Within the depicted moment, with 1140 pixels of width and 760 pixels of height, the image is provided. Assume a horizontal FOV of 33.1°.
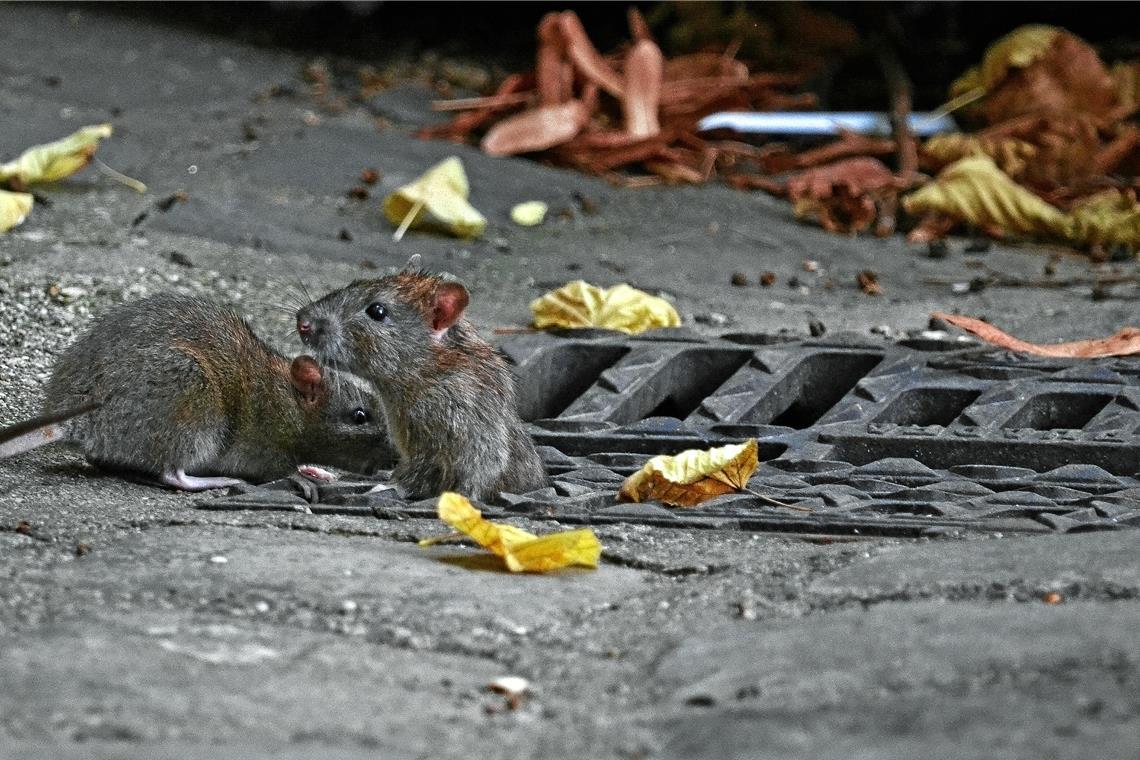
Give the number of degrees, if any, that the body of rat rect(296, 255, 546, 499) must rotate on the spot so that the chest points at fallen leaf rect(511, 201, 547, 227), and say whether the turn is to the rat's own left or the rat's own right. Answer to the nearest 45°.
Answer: approximately 90° to the rat's own right

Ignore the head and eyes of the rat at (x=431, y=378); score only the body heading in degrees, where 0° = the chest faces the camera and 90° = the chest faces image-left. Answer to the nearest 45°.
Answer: approximately 90°

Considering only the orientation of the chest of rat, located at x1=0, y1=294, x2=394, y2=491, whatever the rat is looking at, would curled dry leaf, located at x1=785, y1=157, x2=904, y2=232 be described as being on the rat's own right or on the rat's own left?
on the rat's own left

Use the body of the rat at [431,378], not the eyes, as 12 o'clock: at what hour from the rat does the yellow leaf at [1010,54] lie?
The yellow leaf is roughly at 4 o'clock from the rat.

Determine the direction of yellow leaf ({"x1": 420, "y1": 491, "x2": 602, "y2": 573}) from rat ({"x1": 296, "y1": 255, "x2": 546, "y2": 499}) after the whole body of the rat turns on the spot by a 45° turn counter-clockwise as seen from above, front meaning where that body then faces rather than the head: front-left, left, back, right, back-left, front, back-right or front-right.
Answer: front-left

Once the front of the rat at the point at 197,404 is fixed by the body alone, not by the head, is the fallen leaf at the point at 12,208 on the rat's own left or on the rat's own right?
on the rat's own left

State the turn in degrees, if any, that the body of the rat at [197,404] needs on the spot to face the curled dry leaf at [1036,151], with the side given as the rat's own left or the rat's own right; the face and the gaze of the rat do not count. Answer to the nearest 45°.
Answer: approximately 45° to the rat's own left

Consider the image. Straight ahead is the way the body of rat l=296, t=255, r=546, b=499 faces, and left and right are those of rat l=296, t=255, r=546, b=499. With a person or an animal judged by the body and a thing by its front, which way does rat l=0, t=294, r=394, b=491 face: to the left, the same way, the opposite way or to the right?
the opposite way

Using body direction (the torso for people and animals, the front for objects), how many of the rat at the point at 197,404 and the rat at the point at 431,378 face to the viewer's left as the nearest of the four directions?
1

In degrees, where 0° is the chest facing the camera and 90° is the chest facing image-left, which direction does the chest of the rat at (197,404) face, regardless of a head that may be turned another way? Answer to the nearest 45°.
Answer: approximately 270°

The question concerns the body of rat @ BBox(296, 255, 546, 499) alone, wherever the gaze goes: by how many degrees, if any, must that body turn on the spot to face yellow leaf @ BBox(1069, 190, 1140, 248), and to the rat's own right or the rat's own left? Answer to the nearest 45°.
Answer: approximately 135° to the rat's own right

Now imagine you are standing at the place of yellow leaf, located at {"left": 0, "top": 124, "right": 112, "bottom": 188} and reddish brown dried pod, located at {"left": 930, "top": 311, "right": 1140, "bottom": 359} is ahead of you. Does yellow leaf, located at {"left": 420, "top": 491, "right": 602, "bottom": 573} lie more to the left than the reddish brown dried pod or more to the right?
right

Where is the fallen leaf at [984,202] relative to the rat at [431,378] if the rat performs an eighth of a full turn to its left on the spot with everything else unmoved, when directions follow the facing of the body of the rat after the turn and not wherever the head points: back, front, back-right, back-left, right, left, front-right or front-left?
back

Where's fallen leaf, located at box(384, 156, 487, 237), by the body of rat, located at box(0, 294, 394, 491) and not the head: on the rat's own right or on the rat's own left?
on the rat's own left
